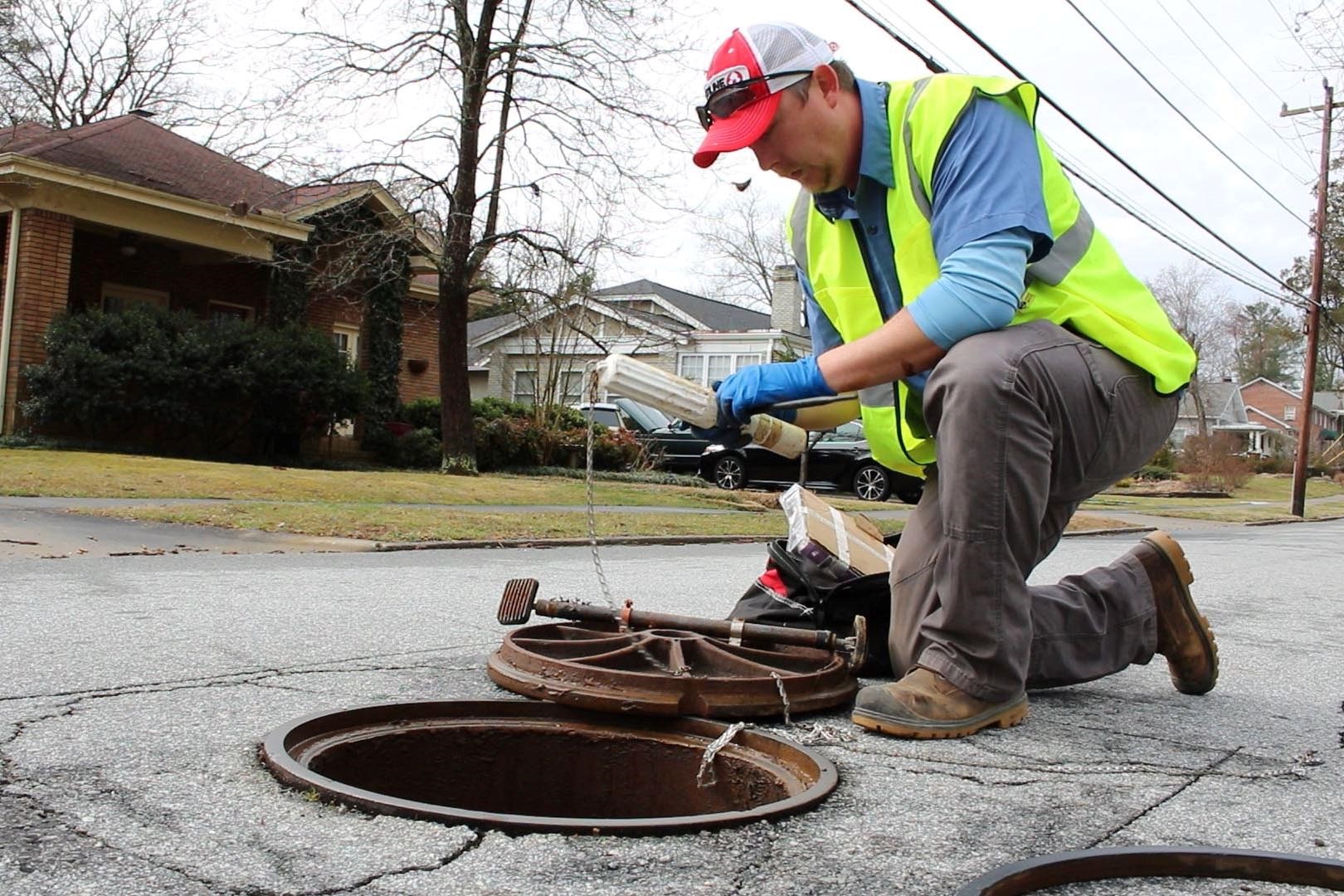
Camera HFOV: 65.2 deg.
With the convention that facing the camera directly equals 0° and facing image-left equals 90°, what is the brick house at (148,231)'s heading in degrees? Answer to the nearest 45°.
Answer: approximately 315°

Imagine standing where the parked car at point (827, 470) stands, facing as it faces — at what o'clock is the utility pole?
The utility pole is roughly at 5 o'clock from the parked car.

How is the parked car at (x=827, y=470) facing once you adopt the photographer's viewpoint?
facing to the left of the viewer

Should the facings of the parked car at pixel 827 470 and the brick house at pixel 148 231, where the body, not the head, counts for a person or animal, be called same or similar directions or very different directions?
very different directions

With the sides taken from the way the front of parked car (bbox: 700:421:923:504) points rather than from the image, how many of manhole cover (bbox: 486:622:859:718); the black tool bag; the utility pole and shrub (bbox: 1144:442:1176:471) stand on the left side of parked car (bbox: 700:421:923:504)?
2

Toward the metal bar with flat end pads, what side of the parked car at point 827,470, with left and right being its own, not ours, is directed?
left

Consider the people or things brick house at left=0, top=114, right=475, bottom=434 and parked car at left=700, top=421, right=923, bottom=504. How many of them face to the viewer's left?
1

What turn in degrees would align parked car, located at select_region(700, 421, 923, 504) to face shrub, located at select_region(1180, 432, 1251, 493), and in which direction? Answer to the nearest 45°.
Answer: approximately 135° to its right

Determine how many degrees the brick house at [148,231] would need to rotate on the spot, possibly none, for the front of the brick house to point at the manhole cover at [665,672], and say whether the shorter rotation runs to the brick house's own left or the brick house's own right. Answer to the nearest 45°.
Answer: approximately 45° to the brick house's own right

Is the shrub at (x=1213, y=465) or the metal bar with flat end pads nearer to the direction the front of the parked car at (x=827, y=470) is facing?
the metal bar with flat end pads

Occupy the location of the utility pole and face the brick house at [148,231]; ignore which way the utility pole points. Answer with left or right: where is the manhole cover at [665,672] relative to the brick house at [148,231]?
left
